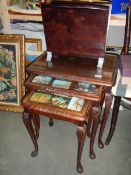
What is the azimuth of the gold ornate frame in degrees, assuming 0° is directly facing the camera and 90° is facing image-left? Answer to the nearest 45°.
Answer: approximately 0°

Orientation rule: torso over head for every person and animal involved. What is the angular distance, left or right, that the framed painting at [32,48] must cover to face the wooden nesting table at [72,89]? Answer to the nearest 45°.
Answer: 0° — it already faces it

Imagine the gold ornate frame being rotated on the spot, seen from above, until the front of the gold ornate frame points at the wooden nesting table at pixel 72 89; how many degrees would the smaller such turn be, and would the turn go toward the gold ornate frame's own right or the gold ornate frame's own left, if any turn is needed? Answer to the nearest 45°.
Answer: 0° — it already faces it
